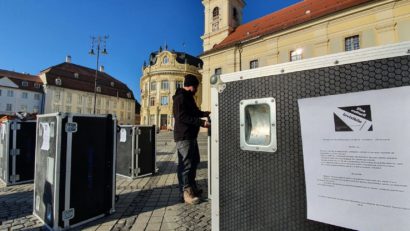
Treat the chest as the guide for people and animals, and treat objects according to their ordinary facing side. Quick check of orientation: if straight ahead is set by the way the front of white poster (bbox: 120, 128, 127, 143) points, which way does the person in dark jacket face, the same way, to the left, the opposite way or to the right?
to the left

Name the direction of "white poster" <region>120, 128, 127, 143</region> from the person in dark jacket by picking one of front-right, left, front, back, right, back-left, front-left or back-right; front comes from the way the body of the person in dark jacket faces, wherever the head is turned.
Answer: back-left

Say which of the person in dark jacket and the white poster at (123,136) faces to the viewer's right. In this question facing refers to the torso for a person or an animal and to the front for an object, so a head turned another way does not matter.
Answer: the person in dark jacket

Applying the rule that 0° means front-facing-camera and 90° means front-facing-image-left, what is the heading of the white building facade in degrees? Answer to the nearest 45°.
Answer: approximately 315°

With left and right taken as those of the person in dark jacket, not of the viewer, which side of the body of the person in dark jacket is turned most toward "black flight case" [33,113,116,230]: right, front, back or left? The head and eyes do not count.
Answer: back

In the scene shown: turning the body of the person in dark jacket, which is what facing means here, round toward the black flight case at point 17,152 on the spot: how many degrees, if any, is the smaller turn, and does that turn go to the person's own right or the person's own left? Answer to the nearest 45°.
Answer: approximately 135° to the person's own left

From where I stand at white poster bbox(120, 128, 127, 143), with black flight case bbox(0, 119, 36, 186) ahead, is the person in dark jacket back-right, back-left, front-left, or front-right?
back-left

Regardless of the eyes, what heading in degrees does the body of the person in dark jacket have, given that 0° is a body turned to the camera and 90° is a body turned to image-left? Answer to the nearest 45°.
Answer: approximately 270°
